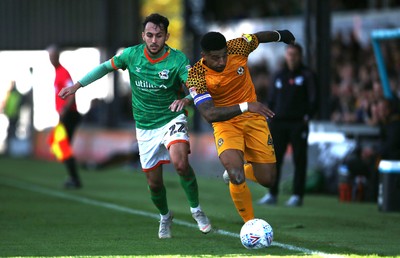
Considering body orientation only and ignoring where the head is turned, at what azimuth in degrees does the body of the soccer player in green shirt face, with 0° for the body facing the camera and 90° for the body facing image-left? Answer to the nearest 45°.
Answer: approximately 0°

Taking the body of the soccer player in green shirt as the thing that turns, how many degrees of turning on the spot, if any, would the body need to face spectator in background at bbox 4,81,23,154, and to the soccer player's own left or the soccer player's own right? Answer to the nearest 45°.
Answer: approximately 180°
